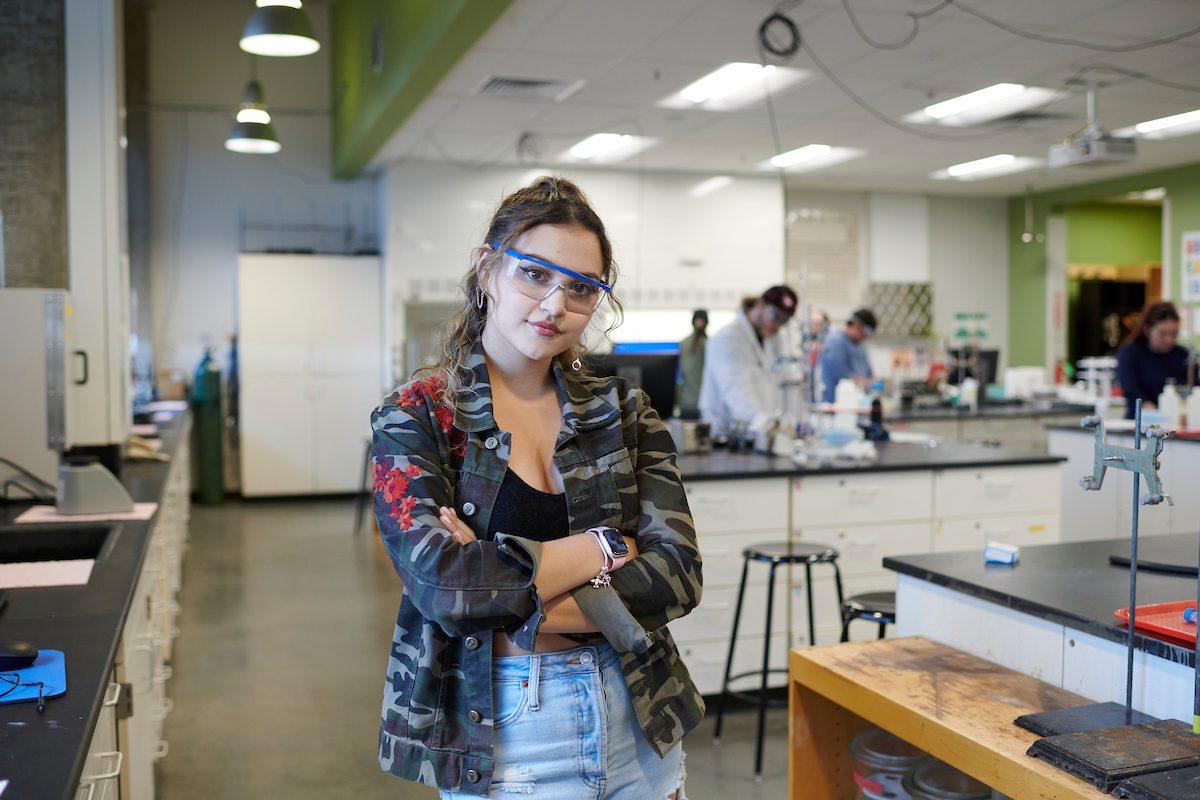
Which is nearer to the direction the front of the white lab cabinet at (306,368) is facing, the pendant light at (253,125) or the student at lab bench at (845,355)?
the pendant light

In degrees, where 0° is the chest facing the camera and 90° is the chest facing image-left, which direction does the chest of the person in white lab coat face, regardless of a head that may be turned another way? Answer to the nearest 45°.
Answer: approximately 315°

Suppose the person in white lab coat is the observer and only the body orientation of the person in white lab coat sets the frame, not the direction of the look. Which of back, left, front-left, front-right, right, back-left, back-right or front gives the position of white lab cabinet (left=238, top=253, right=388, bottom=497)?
back

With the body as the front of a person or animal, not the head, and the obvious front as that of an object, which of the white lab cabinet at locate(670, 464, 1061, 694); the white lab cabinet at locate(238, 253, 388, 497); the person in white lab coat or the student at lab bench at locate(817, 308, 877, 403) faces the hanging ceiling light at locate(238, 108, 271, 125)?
the white lab cabinet at locate(238, 253, 388, 497)

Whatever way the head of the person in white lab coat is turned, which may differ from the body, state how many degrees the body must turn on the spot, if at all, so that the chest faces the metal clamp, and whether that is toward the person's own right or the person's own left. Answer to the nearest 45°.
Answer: approximately 45° to the person's own right

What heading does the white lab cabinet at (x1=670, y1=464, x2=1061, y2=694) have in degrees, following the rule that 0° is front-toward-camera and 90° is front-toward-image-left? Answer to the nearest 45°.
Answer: approximately 0°

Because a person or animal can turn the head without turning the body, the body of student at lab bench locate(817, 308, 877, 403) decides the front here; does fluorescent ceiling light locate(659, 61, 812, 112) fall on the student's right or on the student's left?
on the student's right

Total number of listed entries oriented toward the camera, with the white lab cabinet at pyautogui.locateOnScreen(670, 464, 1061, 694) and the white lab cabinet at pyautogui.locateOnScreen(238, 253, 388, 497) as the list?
2

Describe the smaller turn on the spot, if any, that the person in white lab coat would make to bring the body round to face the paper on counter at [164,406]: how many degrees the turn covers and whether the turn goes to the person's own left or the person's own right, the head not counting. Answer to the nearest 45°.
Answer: approximately 180°

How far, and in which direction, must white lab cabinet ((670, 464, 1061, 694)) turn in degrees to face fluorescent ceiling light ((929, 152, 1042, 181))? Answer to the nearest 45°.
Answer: approximately 180°

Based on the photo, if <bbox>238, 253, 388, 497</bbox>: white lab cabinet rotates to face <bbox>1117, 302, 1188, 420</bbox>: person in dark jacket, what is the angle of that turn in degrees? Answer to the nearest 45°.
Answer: approximately 45° to its left

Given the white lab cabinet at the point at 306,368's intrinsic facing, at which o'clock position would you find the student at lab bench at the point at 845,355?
The student at lab bench is roughly at 10 o'clock from the white lab cabinet.

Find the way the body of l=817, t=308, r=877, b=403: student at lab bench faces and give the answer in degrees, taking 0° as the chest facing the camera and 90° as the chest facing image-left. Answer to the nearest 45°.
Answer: approximately 315°
